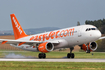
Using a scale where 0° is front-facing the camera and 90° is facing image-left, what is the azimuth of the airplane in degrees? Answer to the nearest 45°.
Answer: approximately 315°
